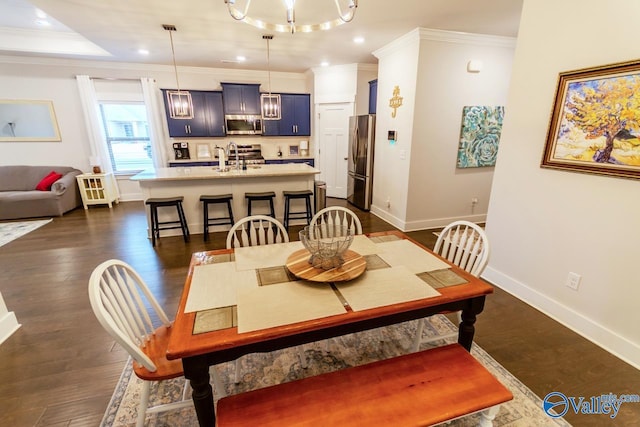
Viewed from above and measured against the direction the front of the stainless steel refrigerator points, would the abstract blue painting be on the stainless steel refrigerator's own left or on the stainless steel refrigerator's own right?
on the stainless steel refrigerator's own left

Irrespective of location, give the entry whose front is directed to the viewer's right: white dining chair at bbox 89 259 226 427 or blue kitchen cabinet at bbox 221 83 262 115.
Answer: the white dining chair

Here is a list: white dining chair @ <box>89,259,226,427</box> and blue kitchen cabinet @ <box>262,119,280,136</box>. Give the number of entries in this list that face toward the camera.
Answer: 1

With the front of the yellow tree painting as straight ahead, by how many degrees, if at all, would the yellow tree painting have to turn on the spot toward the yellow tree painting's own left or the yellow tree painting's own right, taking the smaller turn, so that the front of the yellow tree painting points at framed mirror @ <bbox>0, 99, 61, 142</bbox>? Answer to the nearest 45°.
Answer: approximately 45° to the yellow tree painting's own right

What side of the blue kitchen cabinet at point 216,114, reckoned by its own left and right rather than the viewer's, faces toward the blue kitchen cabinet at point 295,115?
left

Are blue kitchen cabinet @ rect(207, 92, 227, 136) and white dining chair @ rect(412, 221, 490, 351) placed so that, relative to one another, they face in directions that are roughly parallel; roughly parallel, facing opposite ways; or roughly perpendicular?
roughly perpendicular
